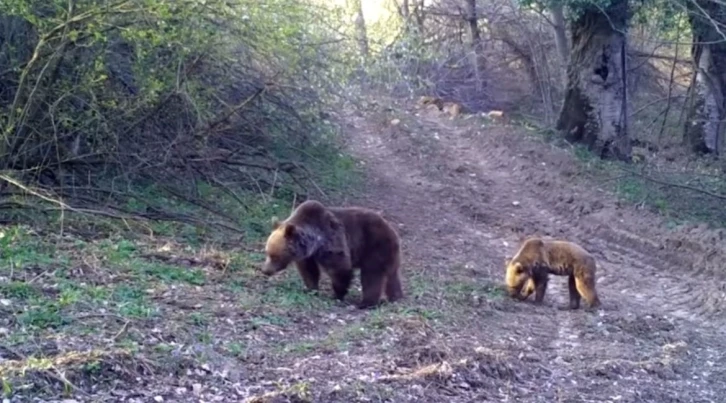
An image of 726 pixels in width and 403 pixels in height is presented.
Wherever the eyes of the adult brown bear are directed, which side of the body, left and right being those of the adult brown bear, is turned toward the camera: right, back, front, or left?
left

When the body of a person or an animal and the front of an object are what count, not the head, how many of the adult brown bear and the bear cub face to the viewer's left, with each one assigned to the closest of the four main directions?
2

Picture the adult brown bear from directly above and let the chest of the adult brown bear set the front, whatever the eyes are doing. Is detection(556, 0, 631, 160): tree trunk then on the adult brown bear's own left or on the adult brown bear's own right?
on the adult brown bear's own right

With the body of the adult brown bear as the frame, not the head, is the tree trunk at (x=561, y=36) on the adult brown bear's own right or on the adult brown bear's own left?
on the adult brown bear's own right

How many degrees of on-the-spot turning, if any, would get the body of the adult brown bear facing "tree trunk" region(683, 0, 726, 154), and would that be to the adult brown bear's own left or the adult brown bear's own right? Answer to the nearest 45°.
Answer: approximately 135° to the adult brown bear's own right

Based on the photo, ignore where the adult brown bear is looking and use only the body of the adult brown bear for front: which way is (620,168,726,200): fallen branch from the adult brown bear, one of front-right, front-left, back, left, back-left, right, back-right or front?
back-right

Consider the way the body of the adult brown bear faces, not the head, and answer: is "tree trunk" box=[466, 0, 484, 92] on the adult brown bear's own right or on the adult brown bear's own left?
on the adult brown bear's own right

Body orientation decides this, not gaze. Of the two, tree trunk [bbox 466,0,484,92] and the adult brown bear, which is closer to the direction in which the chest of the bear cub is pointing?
the adult brown bear

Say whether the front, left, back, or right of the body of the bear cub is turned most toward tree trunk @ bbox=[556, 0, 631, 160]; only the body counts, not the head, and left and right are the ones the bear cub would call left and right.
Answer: right

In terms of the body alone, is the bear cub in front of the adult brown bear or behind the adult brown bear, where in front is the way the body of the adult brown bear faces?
behind

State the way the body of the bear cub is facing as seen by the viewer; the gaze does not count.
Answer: to the viewer's left

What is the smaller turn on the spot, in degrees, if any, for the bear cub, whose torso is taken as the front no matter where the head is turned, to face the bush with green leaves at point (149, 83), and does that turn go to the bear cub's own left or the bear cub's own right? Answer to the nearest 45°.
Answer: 0° — it already faces it
